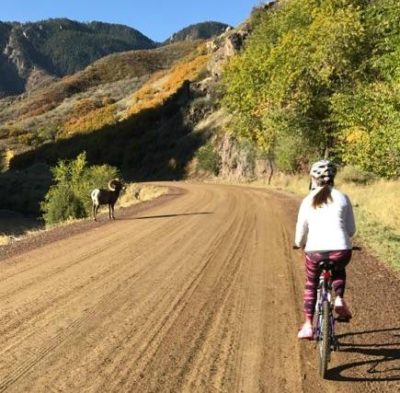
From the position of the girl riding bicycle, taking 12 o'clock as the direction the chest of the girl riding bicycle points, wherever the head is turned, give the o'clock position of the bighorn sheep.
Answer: The bighorn sheep is roughly at 11 o'clock from the girl riding bicycle.

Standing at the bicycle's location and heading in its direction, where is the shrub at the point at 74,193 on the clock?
The shrub is roughly at 11 o'clock from the bicycle.

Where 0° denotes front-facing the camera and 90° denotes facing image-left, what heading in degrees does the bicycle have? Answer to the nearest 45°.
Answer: approximately 180°

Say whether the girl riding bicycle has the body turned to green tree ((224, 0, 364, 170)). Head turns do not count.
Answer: yes

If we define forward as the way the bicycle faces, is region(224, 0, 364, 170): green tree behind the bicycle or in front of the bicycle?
in front

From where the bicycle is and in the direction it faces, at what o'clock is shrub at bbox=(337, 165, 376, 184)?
The shrub is roughly at 12 o'clock from the bicycle.

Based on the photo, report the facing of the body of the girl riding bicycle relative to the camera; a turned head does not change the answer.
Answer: away from the camera

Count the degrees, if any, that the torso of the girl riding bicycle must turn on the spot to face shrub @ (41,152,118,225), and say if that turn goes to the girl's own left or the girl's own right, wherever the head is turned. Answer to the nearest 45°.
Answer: approximately 45° to the girl's own left

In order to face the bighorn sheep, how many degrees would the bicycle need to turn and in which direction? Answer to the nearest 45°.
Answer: approximately 45° to its left
